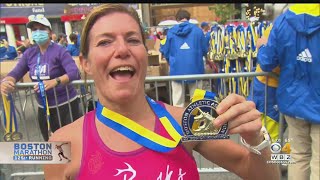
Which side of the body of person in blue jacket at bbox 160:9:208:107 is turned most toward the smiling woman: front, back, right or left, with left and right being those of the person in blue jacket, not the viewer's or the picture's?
back

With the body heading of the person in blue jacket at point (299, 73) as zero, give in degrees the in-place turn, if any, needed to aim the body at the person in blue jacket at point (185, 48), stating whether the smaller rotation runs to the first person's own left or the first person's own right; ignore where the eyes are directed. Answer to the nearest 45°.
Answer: approximately 45° to the first person's own left

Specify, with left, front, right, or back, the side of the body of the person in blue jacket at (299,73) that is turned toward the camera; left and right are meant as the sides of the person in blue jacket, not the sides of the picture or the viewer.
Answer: back

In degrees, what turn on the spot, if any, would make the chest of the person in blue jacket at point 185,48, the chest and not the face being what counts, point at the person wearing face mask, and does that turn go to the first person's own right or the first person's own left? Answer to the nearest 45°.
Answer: approximately 135° to the first person's own left

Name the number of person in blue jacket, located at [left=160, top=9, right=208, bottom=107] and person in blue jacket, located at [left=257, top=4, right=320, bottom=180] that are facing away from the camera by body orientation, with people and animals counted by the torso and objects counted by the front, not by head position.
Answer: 2

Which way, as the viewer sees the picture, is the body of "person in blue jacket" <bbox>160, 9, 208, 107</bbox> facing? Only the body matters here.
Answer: away from the camera
